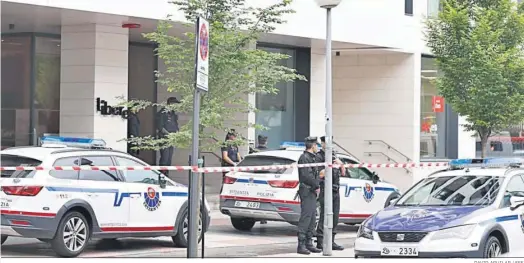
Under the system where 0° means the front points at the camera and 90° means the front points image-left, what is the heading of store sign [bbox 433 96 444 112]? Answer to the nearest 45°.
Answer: approximately 0°

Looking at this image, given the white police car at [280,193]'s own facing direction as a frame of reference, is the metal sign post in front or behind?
behind

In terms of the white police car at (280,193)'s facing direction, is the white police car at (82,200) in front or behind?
behind

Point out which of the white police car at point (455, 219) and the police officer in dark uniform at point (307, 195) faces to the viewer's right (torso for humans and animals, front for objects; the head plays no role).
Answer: the police officer in dark uniform

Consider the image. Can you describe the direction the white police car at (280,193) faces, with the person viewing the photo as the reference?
facing away from the viewer and to the right of the viewer

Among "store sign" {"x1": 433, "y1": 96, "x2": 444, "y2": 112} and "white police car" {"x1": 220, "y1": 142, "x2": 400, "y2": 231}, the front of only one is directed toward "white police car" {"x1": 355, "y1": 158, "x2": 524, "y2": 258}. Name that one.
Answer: the store sign

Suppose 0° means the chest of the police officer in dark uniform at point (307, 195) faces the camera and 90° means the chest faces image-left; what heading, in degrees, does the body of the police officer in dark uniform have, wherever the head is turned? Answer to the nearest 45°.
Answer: approximately 270°

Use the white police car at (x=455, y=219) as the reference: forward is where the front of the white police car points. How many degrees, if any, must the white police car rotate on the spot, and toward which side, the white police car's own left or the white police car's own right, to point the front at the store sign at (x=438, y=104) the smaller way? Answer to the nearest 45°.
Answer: approximately 135° to the white police car's own right

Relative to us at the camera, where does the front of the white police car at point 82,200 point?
facing away from the viewer and to the right of the viewer
